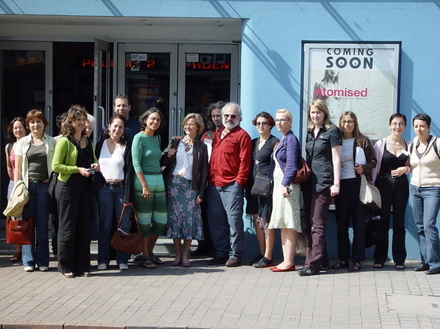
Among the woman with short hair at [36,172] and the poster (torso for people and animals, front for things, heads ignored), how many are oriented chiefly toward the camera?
2

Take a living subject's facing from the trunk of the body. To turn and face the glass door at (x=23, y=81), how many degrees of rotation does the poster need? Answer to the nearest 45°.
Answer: approximately 90° to its right

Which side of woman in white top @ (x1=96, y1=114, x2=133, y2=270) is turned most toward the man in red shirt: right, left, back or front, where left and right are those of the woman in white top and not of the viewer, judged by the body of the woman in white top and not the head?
left

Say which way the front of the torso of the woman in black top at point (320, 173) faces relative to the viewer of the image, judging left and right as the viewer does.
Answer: facing the viewer and to the left of the viewer

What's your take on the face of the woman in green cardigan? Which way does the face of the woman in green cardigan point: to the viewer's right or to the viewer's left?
to the viewer's right

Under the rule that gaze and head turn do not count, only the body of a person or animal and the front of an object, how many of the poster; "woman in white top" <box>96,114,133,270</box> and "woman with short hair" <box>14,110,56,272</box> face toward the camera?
3

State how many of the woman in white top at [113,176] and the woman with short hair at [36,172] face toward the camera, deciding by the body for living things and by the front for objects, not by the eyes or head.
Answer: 2

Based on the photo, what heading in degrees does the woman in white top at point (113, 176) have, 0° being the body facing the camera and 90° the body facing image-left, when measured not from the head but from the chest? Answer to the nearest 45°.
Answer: approximately 0°
